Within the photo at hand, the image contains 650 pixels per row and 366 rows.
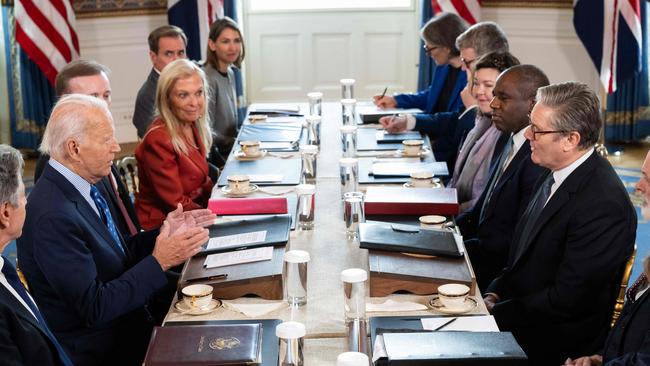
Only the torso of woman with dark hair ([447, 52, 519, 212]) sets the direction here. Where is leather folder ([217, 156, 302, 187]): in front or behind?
in front

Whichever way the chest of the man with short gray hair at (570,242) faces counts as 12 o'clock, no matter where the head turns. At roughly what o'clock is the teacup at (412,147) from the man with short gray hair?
The teacup is roughly at 2 o'clock from the man with short gray hair.

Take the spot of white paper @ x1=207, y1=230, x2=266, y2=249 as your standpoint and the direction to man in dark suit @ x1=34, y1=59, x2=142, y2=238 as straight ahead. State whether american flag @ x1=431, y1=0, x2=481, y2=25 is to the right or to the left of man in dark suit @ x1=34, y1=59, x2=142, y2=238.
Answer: right

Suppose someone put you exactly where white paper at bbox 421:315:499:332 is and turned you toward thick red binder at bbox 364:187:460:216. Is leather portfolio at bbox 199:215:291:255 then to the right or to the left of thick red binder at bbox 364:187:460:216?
left

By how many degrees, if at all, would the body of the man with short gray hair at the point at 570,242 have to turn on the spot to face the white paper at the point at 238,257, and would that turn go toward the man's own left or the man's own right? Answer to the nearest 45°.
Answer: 0° — they already face it

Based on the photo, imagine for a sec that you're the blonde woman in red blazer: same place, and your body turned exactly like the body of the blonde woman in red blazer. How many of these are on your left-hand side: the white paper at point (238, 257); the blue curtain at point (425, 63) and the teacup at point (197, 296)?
1

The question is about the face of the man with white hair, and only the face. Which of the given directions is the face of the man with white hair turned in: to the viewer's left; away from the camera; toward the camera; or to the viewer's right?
to the viewer's right

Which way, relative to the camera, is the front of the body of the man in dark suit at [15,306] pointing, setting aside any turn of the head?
to the viewer's right

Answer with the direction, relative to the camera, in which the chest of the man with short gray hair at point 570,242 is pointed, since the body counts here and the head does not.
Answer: to the viewer's left

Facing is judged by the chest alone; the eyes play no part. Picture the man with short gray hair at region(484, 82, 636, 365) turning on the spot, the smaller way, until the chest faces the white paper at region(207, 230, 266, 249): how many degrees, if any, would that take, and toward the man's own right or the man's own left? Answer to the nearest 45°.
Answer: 0° — they already face it

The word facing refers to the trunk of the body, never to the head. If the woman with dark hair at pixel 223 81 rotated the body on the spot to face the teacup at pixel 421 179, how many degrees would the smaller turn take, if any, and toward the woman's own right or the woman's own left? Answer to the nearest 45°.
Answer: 0° — they already face it

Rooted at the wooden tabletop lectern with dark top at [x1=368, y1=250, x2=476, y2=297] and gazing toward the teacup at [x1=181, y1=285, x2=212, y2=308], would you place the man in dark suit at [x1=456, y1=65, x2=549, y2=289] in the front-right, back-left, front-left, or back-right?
back-right

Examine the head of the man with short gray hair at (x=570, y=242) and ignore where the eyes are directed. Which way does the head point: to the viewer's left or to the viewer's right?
to the viewer's left

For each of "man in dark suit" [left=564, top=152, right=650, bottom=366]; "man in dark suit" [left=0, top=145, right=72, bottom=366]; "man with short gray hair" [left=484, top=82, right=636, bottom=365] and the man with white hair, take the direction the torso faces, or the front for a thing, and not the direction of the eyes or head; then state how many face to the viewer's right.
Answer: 2

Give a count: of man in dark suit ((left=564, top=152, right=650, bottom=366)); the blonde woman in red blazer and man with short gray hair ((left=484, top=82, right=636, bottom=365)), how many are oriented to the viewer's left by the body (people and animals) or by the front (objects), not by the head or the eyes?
2

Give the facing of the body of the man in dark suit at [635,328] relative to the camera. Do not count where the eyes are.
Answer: to the viewer's left
